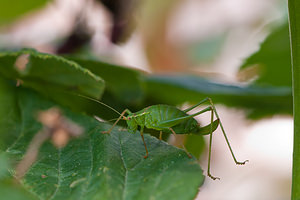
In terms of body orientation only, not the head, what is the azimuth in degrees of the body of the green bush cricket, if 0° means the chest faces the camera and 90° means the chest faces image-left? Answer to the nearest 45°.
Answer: approximately 90°
